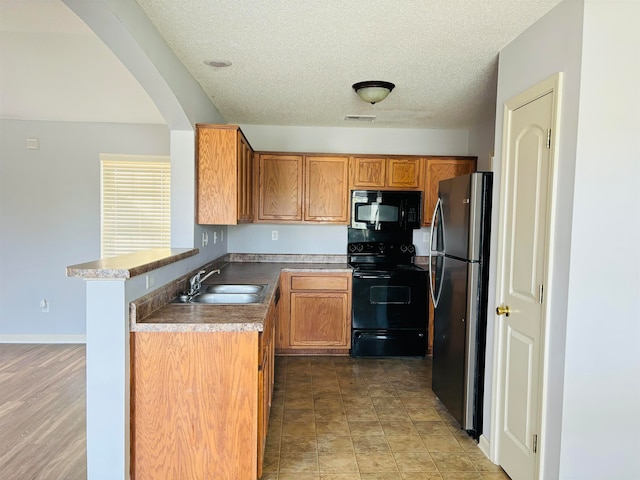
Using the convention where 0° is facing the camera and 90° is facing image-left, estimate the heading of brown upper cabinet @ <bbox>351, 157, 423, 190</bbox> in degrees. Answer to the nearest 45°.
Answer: approximately 0°

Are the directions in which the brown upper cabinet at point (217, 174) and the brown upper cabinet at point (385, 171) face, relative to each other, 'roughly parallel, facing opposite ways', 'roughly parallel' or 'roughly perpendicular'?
roughly perpendicular

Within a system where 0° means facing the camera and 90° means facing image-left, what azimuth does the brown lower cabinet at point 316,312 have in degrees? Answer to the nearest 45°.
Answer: approximately 0°

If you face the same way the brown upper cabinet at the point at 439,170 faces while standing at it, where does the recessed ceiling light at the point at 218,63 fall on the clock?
The recessed ceiling light is roughly at 1 o'clock from the brown upper cabinet.

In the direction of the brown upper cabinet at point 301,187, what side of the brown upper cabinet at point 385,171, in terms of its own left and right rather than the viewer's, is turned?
right

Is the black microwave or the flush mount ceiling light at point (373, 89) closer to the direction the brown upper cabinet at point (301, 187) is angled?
the flush mount ceiling light

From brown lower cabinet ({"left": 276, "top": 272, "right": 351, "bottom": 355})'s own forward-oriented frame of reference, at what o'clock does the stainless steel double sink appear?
The stainless steel double sink is roughly at 1 o'clock from the brown lower cabinet.

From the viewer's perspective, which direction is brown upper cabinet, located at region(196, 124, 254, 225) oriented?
to the viewer's right
